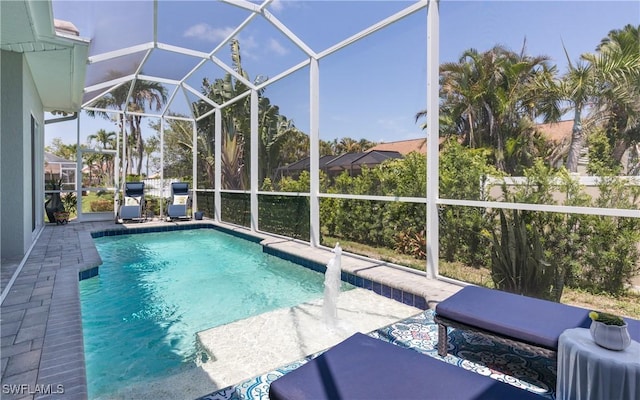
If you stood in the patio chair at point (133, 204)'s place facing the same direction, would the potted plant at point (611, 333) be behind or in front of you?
in front

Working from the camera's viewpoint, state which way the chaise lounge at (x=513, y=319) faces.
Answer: facing away from the viewer and to the left of the viewer

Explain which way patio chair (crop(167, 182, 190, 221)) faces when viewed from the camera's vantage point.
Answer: facing the viewer

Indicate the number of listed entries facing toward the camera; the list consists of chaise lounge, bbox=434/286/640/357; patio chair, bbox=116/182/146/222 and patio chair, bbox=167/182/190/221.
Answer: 2

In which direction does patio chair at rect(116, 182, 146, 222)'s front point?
toward the camera

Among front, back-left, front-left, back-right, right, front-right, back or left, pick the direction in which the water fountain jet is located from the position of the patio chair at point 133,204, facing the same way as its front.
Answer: front

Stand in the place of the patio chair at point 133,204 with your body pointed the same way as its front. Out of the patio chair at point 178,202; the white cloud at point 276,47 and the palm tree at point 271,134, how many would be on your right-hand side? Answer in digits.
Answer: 0

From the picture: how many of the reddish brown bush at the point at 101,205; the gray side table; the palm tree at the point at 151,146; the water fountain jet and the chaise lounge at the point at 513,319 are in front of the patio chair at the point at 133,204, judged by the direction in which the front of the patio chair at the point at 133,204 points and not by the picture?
3

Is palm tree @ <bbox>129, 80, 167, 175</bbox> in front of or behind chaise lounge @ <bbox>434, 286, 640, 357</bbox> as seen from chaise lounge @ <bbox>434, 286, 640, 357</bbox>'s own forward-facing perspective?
in front

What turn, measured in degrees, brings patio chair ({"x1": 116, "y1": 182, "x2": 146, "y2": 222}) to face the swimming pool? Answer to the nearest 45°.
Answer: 0° — it already faces it

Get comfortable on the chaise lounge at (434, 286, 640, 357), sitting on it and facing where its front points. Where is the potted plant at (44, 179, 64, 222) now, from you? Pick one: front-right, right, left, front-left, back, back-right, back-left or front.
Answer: front-left

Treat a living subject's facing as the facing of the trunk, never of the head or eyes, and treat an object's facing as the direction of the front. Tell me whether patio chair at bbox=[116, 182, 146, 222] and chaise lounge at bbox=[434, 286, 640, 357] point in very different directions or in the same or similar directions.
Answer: very different directions
